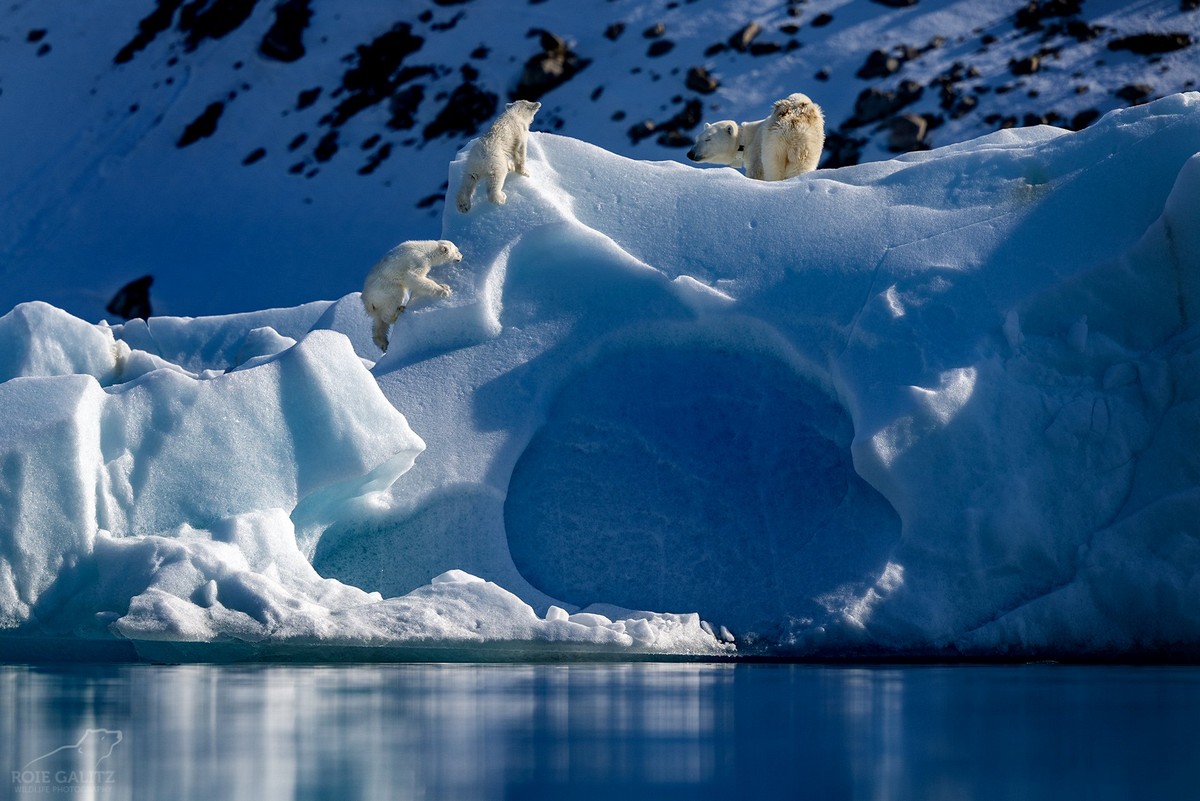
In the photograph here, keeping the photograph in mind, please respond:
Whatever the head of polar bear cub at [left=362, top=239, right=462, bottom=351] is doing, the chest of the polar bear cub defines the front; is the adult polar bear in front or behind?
in front

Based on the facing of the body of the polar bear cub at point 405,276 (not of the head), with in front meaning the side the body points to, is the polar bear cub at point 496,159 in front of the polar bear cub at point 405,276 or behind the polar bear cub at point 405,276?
in front

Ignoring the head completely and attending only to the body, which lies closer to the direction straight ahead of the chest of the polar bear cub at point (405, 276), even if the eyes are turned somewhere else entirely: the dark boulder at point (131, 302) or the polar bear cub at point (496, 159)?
the polar bear cub

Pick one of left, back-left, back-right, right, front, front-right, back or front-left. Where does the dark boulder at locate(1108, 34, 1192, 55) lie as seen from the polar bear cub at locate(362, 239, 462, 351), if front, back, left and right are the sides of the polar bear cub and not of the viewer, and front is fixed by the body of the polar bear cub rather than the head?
front-left

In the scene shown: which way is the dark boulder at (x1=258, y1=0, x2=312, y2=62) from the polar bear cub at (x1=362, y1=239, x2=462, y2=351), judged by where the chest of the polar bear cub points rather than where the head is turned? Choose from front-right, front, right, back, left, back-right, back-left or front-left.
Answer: left

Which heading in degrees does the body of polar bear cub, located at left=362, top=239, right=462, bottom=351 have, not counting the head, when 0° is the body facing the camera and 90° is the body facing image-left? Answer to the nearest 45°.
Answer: approximately 270°

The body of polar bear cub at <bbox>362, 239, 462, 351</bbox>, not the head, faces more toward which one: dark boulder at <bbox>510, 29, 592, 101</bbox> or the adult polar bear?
the adult polar bear

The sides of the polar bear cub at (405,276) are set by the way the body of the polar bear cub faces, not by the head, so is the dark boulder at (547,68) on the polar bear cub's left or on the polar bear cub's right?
on the polar bear cub's left
